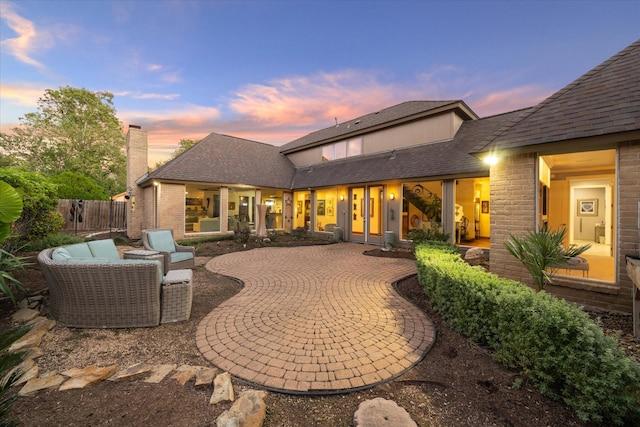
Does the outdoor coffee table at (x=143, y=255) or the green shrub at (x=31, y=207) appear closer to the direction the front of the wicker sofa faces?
the outdoor coffee table

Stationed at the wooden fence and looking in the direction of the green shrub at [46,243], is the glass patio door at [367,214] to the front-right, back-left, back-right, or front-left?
front-left

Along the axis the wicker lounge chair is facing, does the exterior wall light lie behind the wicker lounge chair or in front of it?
in front

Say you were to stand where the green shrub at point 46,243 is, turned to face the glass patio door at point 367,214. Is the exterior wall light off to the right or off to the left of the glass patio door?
right

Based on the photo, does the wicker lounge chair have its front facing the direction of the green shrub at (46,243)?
no

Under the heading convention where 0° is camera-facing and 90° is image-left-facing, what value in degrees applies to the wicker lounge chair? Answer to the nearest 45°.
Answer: approximately 315°

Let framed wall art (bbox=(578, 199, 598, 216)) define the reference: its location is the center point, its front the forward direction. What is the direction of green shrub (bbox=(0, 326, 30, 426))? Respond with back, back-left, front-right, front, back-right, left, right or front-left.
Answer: front

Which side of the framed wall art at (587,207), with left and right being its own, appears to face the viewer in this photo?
front

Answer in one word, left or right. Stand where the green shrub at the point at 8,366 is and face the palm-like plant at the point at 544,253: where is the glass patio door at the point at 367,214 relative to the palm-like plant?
left
